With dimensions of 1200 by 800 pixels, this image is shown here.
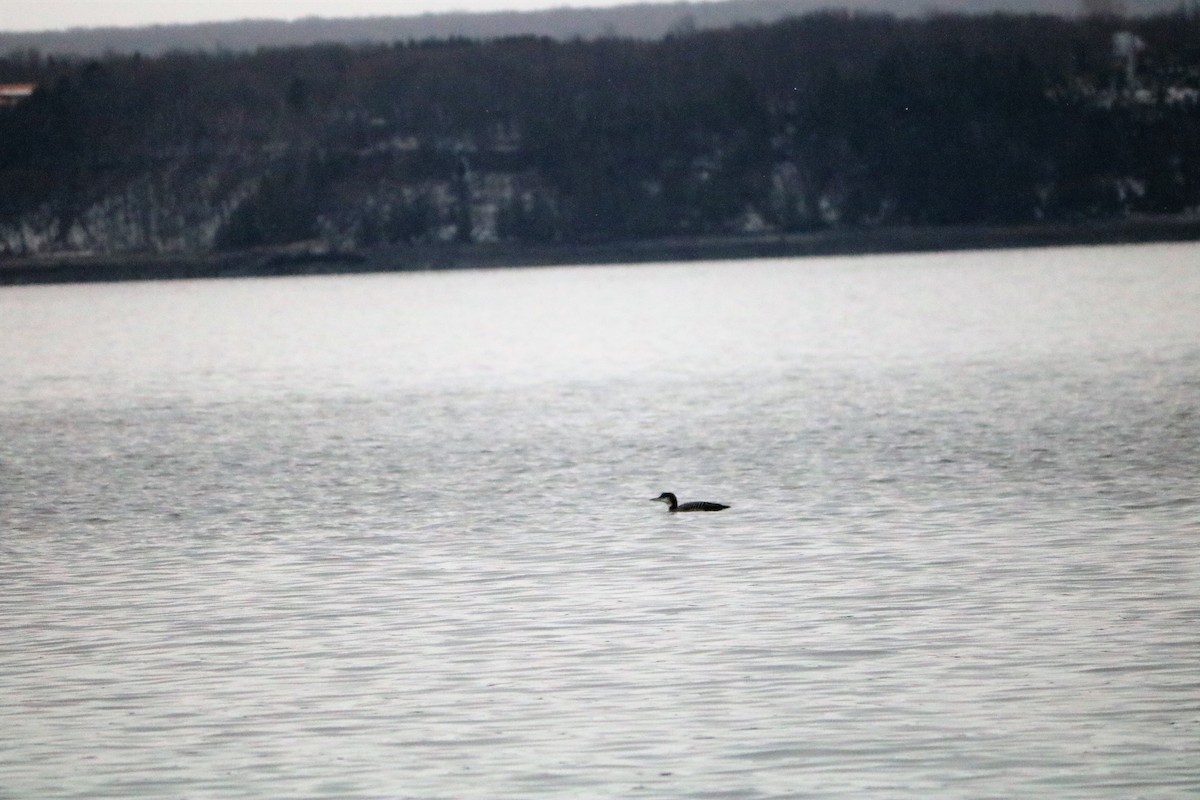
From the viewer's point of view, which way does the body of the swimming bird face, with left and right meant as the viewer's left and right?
facing to the left of the viewer
